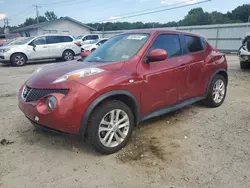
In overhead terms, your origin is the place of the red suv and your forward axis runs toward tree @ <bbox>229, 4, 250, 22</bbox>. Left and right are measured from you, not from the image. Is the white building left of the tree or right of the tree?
left

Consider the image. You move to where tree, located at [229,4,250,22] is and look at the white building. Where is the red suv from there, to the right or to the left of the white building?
left

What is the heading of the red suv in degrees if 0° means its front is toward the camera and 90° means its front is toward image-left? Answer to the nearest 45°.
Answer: approximately 45°

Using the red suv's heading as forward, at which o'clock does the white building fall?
The white building is roughly at 4 o'clock from the red suv.

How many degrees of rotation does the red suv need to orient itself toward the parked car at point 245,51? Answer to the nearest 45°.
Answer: approximately 180°

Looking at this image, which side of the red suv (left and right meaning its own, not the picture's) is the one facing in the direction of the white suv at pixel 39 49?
right

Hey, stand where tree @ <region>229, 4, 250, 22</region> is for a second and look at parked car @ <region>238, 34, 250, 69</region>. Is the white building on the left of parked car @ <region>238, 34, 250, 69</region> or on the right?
right

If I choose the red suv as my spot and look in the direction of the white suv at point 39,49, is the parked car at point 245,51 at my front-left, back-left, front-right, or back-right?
front-right

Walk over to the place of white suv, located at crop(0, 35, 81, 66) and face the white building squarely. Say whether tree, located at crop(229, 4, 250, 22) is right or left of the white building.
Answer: right

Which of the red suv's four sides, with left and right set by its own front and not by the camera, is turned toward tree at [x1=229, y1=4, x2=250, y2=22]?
back
